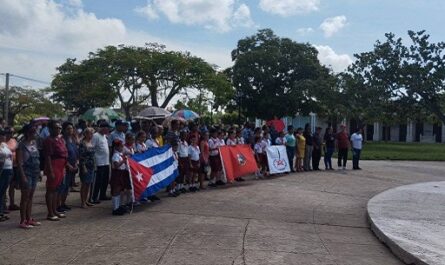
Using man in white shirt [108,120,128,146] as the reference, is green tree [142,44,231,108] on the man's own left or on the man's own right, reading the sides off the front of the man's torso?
on the man's own left

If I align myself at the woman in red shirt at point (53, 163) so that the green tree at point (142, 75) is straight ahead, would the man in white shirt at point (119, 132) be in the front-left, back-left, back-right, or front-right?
front-right

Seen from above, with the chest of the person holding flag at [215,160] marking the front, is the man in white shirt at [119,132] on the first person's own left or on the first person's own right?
on the first person's own right

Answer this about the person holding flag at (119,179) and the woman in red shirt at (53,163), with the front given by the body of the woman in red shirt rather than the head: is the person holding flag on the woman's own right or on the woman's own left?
on the woman's own left

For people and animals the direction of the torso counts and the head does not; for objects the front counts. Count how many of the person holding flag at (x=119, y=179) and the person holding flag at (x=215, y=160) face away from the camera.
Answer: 0

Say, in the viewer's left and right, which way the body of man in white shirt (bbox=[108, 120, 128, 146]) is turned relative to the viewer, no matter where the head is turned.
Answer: facing the viewer and to the right of the viewer

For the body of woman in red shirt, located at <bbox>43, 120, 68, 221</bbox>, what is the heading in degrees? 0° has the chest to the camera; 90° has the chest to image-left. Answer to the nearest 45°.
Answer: approximately 315°

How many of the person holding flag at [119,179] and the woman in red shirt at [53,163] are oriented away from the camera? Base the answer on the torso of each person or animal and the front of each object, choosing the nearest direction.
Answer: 0

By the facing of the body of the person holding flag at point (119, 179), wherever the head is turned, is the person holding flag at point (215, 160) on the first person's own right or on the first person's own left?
on the first person's own left

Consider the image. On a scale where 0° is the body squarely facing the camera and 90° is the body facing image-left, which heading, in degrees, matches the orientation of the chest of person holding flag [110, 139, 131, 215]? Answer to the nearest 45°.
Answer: approximately 315°

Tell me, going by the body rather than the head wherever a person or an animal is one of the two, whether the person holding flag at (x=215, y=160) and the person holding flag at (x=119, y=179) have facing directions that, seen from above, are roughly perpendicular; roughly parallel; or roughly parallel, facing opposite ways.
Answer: roughly parallel

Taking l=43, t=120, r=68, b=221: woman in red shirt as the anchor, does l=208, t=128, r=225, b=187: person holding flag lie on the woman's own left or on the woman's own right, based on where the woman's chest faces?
on the woman's own left

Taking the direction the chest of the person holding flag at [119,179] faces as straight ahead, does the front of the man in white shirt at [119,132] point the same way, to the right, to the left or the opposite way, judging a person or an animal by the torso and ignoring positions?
the same way

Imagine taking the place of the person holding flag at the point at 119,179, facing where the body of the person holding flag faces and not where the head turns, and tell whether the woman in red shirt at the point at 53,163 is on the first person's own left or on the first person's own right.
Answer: on the first person's own right

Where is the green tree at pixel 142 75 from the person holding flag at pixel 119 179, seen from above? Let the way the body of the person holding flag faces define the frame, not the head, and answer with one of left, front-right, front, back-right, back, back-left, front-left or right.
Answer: back-left
